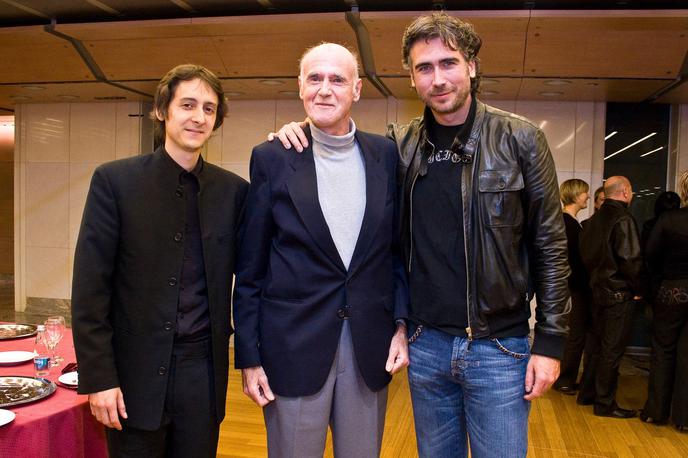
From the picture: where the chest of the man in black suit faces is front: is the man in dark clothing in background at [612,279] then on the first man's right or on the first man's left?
on the first man's left

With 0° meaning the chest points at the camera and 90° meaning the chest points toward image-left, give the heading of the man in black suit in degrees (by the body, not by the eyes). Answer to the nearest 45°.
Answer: approximately 315°
